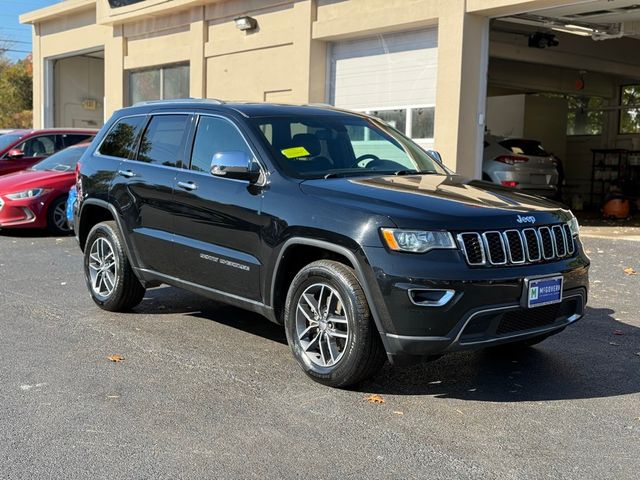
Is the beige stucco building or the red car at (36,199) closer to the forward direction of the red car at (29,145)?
the red car

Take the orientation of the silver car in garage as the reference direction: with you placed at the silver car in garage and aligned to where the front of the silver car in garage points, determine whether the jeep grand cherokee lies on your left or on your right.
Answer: on your left

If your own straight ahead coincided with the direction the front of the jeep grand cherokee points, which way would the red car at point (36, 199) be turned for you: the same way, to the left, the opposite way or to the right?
to the right

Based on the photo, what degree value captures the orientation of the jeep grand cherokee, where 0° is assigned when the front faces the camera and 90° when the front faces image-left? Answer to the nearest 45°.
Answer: approximately 315°

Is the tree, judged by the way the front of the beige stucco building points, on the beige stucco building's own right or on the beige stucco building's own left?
on the beige stucco building's own right

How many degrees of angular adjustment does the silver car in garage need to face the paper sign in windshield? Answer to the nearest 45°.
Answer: approximately 135° to its left

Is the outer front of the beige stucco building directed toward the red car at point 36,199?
yes
